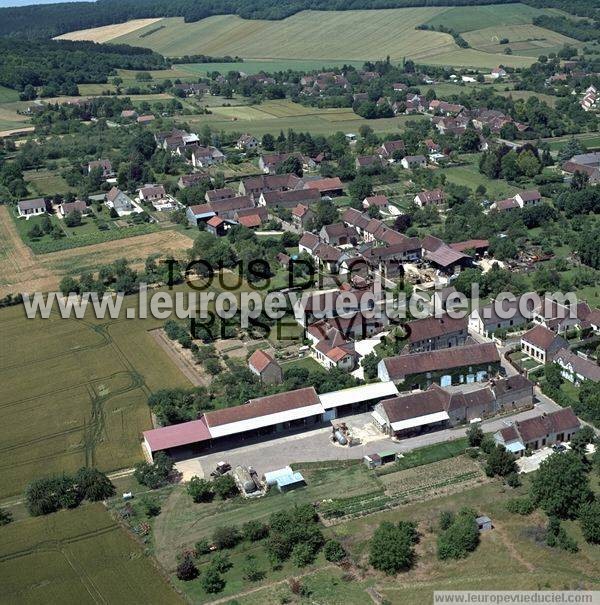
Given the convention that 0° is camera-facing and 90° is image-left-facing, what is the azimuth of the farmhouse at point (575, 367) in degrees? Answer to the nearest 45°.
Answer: approximately 45°

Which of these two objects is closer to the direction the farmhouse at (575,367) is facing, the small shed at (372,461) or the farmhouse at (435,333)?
the small shed

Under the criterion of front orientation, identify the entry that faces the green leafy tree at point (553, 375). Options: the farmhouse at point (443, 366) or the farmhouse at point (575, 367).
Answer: the farmhouse at point (575, 367)

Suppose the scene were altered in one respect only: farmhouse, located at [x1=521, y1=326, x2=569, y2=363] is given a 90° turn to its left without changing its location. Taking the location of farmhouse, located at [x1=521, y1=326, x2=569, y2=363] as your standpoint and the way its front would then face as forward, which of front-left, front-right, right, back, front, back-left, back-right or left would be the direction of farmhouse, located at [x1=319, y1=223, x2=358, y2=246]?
back

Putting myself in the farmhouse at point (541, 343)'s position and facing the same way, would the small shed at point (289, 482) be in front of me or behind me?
in front

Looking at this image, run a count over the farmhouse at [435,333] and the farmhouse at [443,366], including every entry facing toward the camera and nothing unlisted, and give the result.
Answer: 2

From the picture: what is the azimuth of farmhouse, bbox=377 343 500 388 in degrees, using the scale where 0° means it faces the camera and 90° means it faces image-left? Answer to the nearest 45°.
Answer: approximately 0°

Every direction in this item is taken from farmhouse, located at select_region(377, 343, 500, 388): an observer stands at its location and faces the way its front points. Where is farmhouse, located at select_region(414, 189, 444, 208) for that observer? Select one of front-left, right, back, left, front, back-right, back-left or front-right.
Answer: back

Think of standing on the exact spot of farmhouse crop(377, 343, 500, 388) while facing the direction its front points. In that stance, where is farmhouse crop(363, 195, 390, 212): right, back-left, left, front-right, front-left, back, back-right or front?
back

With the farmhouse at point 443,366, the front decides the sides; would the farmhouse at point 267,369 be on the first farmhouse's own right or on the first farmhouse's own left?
on the first farmhouse's own right

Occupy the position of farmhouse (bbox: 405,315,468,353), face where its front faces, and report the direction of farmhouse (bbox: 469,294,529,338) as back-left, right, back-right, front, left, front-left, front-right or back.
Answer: back-left

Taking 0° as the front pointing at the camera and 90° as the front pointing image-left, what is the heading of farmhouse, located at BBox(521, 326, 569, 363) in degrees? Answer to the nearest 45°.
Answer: approximately 45°

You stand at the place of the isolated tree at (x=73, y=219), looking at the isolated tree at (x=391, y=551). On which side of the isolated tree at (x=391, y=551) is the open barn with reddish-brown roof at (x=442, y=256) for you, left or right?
left

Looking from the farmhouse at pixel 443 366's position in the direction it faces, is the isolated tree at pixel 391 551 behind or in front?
in front

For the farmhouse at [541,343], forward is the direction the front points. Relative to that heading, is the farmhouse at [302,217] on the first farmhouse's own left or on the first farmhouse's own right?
on the first farmhouse's own right
